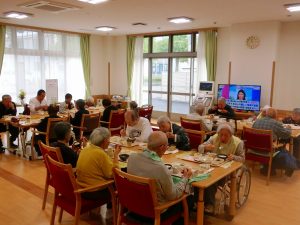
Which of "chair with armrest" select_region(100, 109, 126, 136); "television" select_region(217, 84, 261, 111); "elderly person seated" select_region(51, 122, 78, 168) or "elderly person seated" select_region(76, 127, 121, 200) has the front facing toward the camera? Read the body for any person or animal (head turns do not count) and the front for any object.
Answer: the television

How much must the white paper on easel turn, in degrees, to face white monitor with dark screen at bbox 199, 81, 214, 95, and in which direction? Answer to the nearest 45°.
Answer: approximately 45° to its left

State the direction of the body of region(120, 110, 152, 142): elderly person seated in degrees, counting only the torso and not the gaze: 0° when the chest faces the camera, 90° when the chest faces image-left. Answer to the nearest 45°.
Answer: approximately 45°

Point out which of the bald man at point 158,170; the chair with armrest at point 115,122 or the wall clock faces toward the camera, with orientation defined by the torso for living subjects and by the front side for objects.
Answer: the wall clock

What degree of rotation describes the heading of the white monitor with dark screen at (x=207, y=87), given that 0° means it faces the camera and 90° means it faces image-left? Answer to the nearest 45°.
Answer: approximately 45°

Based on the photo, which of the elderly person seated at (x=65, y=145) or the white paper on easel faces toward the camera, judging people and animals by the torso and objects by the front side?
the white paper on easel

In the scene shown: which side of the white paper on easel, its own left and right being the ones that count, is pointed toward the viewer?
front

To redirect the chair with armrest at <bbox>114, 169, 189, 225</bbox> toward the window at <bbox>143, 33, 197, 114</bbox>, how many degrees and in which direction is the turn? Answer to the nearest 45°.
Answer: approximately 45° to its left

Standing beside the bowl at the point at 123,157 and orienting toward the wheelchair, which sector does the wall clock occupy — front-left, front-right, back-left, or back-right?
front-left

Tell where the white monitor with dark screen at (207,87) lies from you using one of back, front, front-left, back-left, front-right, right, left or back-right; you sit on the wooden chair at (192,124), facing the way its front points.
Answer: front-left

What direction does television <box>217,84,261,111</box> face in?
toward the camera

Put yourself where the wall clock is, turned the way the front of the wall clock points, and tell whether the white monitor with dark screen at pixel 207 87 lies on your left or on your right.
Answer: on your right

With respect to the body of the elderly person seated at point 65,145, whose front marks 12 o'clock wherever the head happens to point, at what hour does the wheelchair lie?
The wheelchair is roughly at 2 o'clock from the elderly person seated.

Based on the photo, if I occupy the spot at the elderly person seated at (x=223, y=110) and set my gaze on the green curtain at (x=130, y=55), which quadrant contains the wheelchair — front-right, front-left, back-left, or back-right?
back-left
